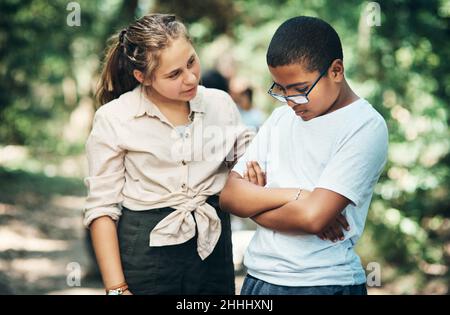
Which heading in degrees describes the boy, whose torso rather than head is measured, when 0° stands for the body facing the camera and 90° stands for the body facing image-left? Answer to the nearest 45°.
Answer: approximately 45°
